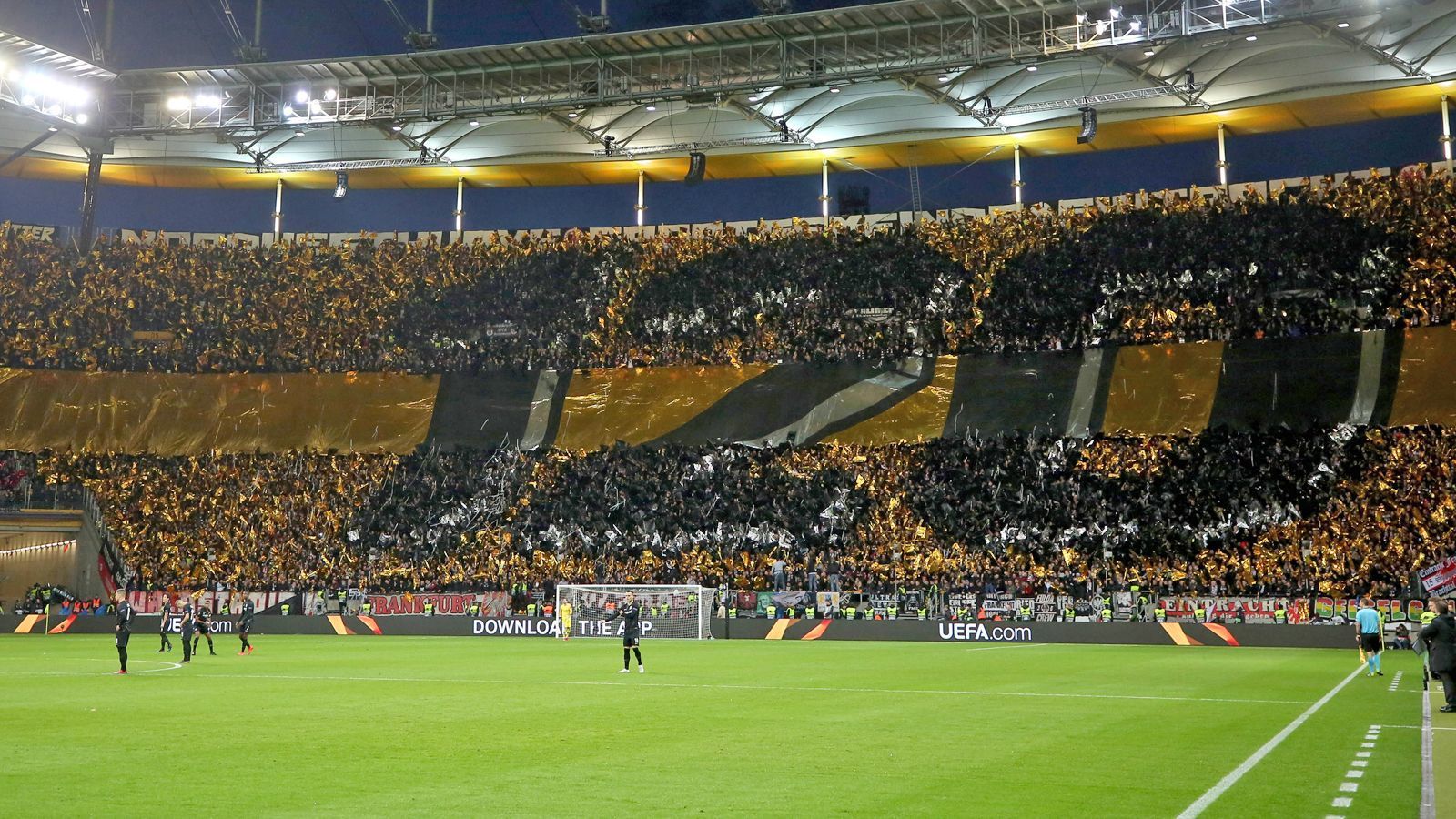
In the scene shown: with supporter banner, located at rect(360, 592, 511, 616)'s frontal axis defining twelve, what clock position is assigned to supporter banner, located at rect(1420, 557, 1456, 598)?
supporter banner, located at rect(1420, 557, 1456, 598) is roughly at 10 o'clock from supporter banner, located at rect(360, 592, 511, 616).

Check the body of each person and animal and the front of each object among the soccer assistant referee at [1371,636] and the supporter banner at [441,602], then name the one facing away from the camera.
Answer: the soccer assistant referee

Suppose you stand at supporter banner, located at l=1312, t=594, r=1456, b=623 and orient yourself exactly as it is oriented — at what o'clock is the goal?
The goal is roughly at 3 o'clock from the supporter banner.

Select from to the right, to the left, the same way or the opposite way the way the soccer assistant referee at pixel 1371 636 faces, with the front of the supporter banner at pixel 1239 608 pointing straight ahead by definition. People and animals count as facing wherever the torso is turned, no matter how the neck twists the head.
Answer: the opposite way

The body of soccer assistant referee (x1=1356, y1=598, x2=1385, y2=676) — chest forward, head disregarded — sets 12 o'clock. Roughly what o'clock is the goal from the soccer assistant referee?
The goal is roughly at 10 o'clock from the soccer assistant referee.

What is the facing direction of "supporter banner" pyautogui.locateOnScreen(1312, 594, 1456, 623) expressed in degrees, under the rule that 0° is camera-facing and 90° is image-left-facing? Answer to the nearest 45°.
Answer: approximately 0°

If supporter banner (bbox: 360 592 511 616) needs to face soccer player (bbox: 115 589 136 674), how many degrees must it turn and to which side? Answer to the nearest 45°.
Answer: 0° — it already faces them

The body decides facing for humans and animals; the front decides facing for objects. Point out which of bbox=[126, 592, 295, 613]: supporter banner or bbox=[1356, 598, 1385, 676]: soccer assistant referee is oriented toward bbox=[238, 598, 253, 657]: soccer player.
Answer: the supporter banner

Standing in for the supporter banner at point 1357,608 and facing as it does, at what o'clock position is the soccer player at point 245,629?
The soccer player is roughly at 2 o'clock from the supporter banner.
